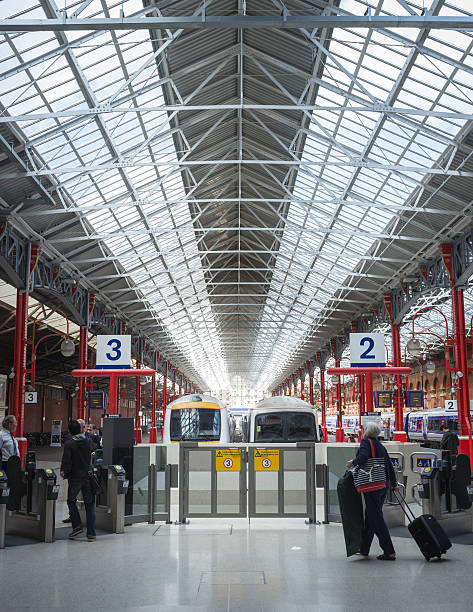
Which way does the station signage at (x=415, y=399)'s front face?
toward the camera

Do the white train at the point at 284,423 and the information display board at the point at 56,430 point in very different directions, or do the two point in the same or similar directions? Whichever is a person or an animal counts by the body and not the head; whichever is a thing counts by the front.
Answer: same or similar directions

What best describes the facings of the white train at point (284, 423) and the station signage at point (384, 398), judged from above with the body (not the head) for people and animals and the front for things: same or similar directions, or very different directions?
same or similar directions

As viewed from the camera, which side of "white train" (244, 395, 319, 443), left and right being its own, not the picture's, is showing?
front

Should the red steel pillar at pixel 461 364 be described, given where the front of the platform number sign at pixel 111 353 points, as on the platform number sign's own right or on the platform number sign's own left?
on the platform number sign's own left

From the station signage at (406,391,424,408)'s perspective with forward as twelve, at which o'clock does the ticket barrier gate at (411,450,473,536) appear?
The ticket barrier gate is roughly at 12 o'clock from the station signage.

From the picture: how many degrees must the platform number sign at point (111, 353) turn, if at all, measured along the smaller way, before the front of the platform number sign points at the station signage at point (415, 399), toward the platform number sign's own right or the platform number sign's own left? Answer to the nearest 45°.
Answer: approximately 135° to the platform number sign's own left

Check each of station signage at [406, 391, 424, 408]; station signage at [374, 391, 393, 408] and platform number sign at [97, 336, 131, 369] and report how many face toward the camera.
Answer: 3

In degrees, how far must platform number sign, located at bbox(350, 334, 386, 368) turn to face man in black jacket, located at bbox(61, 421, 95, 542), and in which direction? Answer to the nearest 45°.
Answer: approximately 45° to its right

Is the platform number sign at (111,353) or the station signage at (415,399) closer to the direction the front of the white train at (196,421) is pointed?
the platform number sign

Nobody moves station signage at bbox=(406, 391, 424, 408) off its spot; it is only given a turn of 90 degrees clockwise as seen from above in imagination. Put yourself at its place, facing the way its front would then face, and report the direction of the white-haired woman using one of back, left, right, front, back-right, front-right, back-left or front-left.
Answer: left

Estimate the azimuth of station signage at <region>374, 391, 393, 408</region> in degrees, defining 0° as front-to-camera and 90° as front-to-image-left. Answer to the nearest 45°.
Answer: approximately 0°
